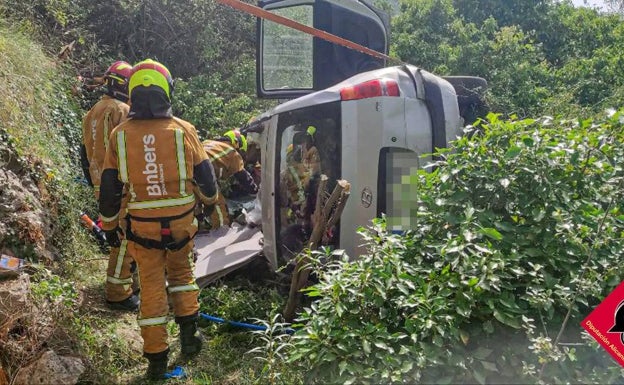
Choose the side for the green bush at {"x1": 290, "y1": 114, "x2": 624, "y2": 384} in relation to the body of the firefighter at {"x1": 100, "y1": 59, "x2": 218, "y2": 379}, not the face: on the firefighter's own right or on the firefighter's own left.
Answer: on the firefighter's own right

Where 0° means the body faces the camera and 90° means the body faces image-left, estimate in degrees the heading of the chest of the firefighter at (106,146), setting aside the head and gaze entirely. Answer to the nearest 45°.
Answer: approximately 225°

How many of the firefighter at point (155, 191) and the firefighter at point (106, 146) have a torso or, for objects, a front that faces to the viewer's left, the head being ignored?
0

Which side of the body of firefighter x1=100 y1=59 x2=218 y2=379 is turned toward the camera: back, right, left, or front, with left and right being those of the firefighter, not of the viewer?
back

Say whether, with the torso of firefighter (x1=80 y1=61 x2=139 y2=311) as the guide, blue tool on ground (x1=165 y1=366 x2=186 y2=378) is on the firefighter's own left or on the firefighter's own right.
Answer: on the firefighter's own right

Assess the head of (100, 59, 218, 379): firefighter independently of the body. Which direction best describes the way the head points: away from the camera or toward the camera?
away from the camera

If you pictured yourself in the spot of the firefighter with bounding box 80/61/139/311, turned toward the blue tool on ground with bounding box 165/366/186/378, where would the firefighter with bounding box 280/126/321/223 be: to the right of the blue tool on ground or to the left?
left
